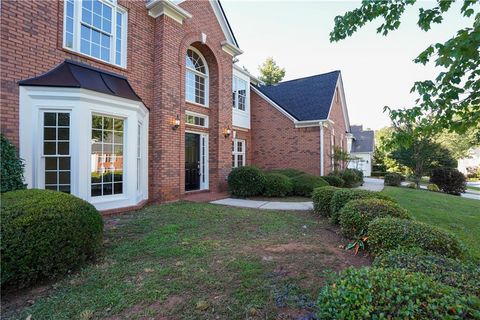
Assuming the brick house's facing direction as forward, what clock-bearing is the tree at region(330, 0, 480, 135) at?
The tree is roughly at 12 o'clock from the brick house.

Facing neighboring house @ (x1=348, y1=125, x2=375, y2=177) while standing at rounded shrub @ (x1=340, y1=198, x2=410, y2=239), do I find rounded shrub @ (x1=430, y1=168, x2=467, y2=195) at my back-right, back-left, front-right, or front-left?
front-right

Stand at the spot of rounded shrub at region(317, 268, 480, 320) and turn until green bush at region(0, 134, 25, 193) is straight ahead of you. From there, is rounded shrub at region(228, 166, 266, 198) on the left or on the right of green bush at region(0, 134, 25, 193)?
right

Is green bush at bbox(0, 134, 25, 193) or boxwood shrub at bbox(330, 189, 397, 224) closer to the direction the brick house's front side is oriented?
the boxwood shrub

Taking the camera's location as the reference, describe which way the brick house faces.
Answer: facing the viewer and to the right of the viewer

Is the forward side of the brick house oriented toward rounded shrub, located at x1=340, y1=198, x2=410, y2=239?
yes

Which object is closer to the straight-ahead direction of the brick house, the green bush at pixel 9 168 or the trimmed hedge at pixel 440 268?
the trimmed hedge

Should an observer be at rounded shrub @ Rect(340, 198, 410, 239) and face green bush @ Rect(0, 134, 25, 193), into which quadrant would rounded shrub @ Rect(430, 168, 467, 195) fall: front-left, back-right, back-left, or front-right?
back-right

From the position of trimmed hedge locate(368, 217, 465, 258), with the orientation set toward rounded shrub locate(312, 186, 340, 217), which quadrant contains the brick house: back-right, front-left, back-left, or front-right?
front-left

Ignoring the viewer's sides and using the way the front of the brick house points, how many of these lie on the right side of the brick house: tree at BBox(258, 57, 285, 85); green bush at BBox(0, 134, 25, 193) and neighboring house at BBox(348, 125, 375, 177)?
1

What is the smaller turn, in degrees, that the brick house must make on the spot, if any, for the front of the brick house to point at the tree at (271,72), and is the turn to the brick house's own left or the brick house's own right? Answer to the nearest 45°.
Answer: approximately 90° to the brick house's own left

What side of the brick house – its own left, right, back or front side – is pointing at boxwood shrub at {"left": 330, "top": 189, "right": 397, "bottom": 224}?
front

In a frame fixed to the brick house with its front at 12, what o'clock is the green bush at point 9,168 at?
The green bush is roughly at 3 o'clock from the brick house.

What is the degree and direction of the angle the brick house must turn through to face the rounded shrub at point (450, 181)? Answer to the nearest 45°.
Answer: approximately 45° to its left

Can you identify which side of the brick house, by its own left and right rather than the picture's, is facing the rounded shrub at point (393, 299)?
front

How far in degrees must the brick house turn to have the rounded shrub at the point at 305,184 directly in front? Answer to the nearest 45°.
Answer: approximately 45° to its left

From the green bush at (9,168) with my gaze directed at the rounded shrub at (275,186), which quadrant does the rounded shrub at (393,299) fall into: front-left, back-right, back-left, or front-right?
front-right

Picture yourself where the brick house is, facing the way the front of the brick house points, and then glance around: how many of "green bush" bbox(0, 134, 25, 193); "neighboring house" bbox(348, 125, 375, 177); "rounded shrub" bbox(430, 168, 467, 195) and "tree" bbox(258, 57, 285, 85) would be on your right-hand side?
1
